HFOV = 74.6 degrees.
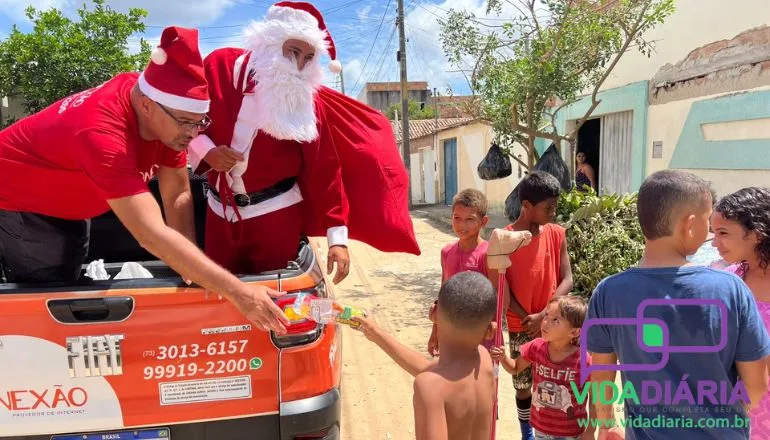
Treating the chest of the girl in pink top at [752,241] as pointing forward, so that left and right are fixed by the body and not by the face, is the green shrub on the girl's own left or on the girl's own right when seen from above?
on the girl's own right

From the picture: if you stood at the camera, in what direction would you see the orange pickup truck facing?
facing away from the viewer

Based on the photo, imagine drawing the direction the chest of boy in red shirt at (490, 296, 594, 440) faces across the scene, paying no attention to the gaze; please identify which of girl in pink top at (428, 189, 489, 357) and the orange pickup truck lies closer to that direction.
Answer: the orange pickup truck

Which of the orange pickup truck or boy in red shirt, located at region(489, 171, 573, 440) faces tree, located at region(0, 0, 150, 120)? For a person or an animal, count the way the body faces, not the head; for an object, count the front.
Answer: the orange pickup truck

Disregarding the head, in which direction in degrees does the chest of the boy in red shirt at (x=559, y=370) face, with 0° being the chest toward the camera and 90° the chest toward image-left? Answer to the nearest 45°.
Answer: approximately 45°

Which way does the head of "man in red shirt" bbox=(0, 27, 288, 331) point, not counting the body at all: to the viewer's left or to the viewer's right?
to the viewer's right

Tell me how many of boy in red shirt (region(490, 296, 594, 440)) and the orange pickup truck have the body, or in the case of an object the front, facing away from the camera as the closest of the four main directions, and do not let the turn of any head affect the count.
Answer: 1

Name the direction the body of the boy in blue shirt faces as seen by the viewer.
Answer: away from the camera

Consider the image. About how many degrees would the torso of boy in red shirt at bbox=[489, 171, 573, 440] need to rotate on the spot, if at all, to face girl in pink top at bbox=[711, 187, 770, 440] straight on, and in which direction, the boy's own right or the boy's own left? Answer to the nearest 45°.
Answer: approximately 45° to the boy's own left
